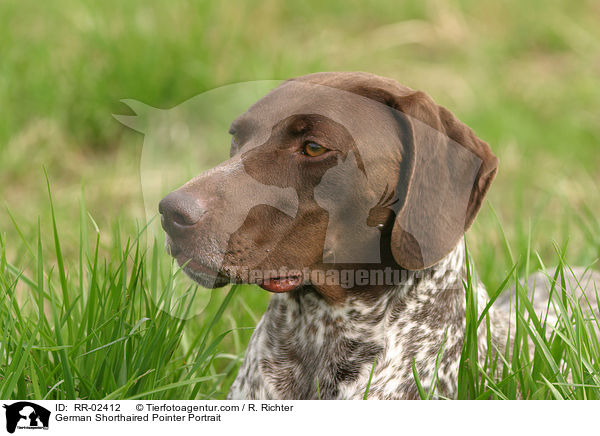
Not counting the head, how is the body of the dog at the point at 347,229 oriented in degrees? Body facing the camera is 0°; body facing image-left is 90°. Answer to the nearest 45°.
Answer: approximately 45°
